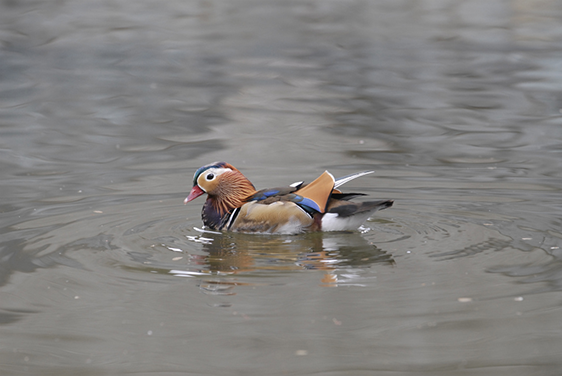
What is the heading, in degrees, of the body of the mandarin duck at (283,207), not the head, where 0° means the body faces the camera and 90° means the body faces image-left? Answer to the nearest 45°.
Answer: approximately 90°
